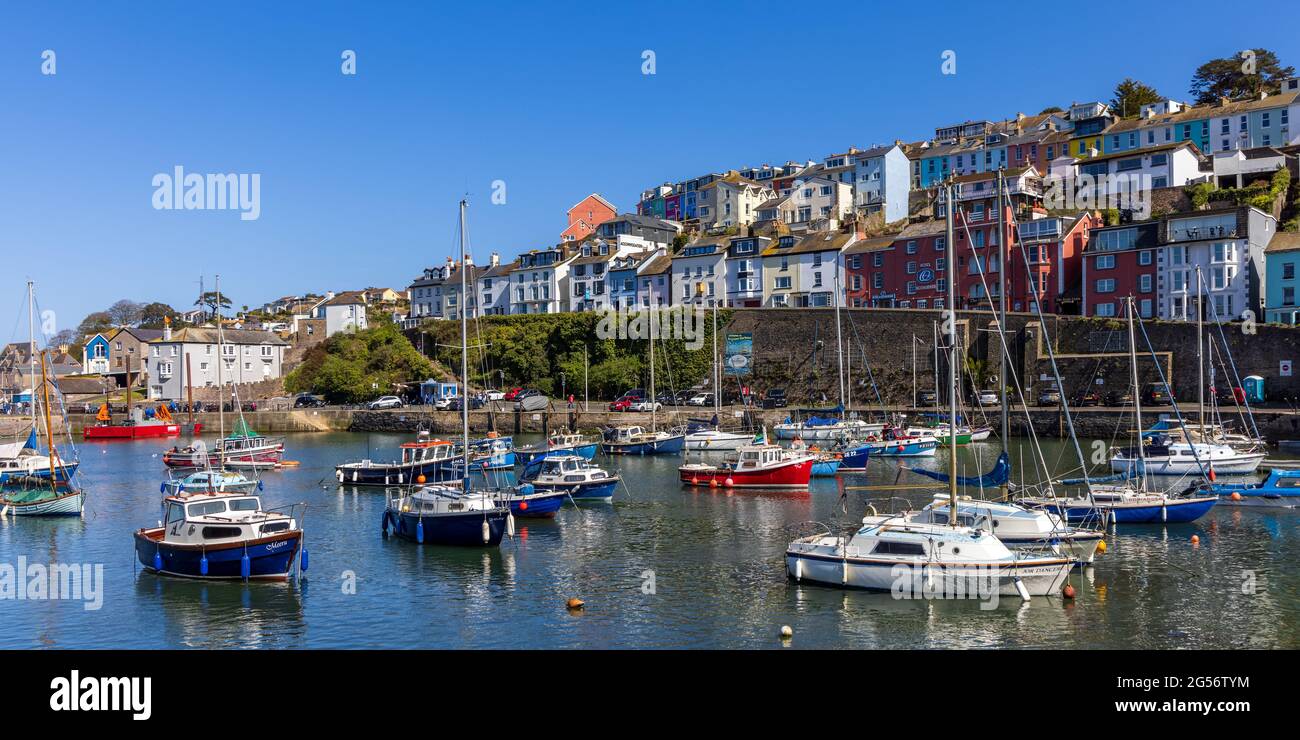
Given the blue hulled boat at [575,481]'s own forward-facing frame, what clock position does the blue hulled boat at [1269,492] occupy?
the blue hulled boat at [1269,492] is roughly at 11 o'clock from the blue hulled boat at [575,481].

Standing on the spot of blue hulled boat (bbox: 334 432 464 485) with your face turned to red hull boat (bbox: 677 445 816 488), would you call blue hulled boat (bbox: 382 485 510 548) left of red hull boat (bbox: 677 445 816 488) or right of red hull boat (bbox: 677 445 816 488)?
right

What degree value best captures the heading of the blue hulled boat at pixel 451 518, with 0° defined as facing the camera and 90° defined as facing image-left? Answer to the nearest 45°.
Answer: approximately 315°

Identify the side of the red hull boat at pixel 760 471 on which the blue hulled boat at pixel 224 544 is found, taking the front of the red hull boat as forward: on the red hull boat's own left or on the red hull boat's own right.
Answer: on the red hull boat's own right

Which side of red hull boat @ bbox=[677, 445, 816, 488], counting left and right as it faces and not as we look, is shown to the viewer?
right
